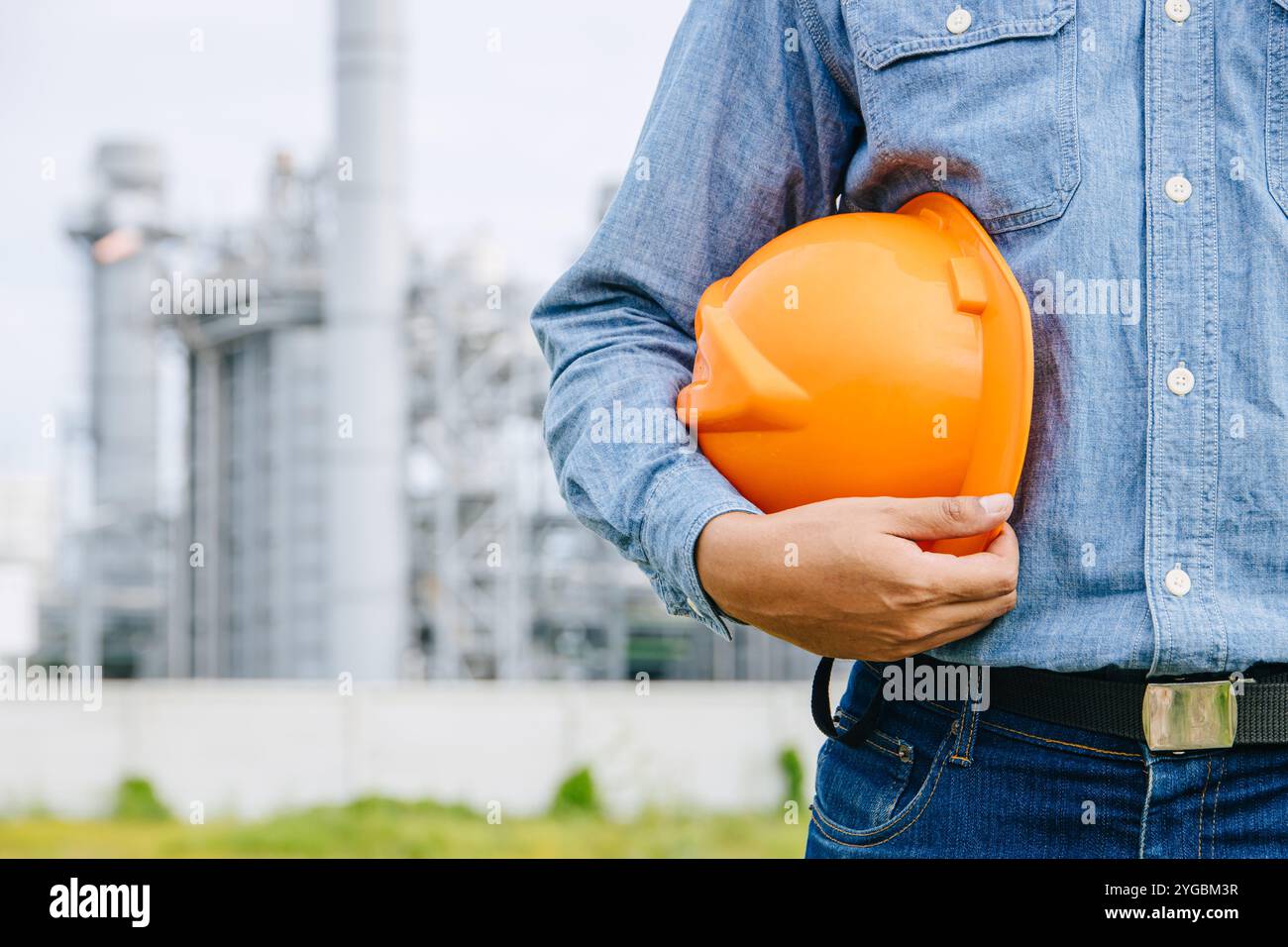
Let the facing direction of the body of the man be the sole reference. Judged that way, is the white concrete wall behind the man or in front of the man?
behind

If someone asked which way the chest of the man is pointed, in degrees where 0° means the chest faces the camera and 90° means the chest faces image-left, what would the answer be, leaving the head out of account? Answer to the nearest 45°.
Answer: approximately 0°

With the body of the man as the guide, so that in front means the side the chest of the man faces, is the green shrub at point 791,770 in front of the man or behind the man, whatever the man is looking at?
behind

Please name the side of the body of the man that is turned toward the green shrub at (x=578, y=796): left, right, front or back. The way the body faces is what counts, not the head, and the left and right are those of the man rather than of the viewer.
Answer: back

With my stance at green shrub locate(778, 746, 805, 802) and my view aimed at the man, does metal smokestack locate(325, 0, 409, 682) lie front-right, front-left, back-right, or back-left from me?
back-right

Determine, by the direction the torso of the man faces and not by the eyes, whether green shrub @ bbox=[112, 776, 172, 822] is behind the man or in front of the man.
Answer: behind
